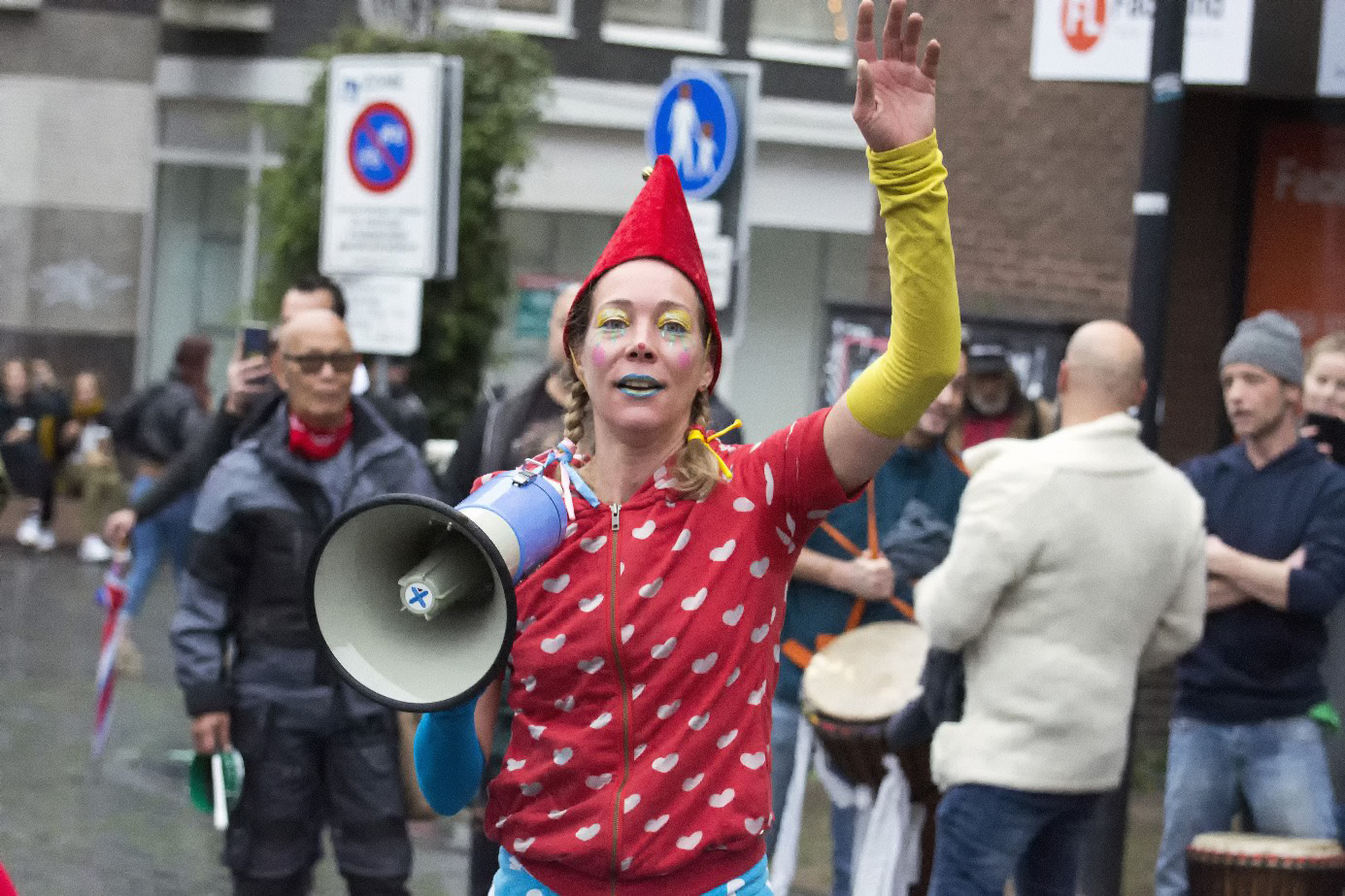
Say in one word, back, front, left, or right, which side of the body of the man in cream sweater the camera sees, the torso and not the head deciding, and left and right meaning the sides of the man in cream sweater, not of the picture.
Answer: back

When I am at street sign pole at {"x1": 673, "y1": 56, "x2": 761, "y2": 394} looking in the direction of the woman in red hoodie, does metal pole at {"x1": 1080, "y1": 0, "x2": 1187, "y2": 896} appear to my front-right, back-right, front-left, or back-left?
front-left

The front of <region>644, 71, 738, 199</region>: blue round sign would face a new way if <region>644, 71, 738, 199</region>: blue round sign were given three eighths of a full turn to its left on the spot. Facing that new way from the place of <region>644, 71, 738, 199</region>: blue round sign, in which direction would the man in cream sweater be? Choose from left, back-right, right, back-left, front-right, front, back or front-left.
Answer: right

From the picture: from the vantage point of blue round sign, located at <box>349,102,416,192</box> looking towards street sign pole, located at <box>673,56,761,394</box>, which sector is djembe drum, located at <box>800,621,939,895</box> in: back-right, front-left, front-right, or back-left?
front-right

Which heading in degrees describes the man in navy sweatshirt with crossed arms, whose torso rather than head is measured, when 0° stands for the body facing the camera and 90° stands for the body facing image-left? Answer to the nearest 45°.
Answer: approximately 45°

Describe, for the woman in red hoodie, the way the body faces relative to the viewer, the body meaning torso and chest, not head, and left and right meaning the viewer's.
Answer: facing the viewer

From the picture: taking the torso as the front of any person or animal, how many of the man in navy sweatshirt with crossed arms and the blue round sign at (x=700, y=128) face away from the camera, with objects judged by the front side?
0

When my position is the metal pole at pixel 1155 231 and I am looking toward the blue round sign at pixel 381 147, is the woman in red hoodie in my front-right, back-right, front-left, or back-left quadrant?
back-left

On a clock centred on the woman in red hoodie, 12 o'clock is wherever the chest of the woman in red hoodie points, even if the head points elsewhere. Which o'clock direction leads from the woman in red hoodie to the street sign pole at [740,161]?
The street sign pole is roughly at 6 o'clock from the woman in red hoodie.

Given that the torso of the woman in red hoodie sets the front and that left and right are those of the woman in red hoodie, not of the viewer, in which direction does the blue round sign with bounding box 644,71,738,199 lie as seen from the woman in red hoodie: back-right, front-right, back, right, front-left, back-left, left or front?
back

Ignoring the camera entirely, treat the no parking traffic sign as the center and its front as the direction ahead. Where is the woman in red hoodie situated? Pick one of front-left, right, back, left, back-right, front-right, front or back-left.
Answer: front-left

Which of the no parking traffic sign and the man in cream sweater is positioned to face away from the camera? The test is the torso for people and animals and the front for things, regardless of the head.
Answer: the man in cream sweater

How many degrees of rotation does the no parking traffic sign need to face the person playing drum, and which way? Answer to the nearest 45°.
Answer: approximately 90° to its left

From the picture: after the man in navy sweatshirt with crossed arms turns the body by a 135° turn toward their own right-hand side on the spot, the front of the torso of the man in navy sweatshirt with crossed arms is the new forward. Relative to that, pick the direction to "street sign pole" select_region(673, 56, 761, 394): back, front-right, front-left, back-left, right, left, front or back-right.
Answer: front-left

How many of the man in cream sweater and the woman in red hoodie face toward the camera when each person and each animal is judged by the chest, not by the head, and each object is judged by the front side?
1

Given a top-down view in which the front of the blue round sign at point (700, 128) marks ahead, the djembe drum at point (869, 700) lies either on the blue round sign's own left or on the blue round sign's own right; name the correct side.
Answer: on the blue round sign's own left

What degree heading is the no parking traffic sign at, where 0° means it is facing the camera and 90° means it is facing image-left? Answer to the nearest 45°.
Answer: approximately 45°
